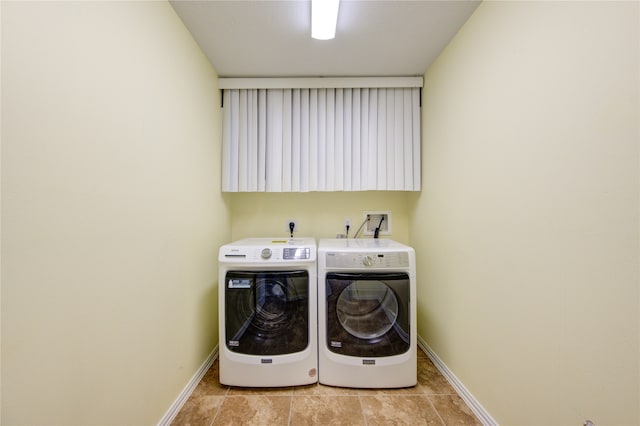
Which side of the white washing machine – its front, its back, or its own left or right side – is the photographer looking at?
front

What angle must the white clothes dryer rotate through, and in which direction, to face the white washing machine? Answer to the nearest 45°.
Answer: approximately 90° to its right

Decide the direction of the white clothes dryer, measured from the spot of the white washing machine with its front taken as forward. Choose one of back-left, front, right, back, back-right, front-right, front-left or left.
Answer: left

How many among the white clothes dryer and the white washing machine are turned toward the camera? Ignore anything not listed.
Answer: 2

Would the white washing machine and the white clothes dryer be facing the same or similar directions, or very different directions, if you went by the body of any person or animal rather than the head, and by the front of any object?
same or similar directions

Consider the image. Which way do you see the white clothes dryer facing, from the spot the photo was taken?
facing the viewer
